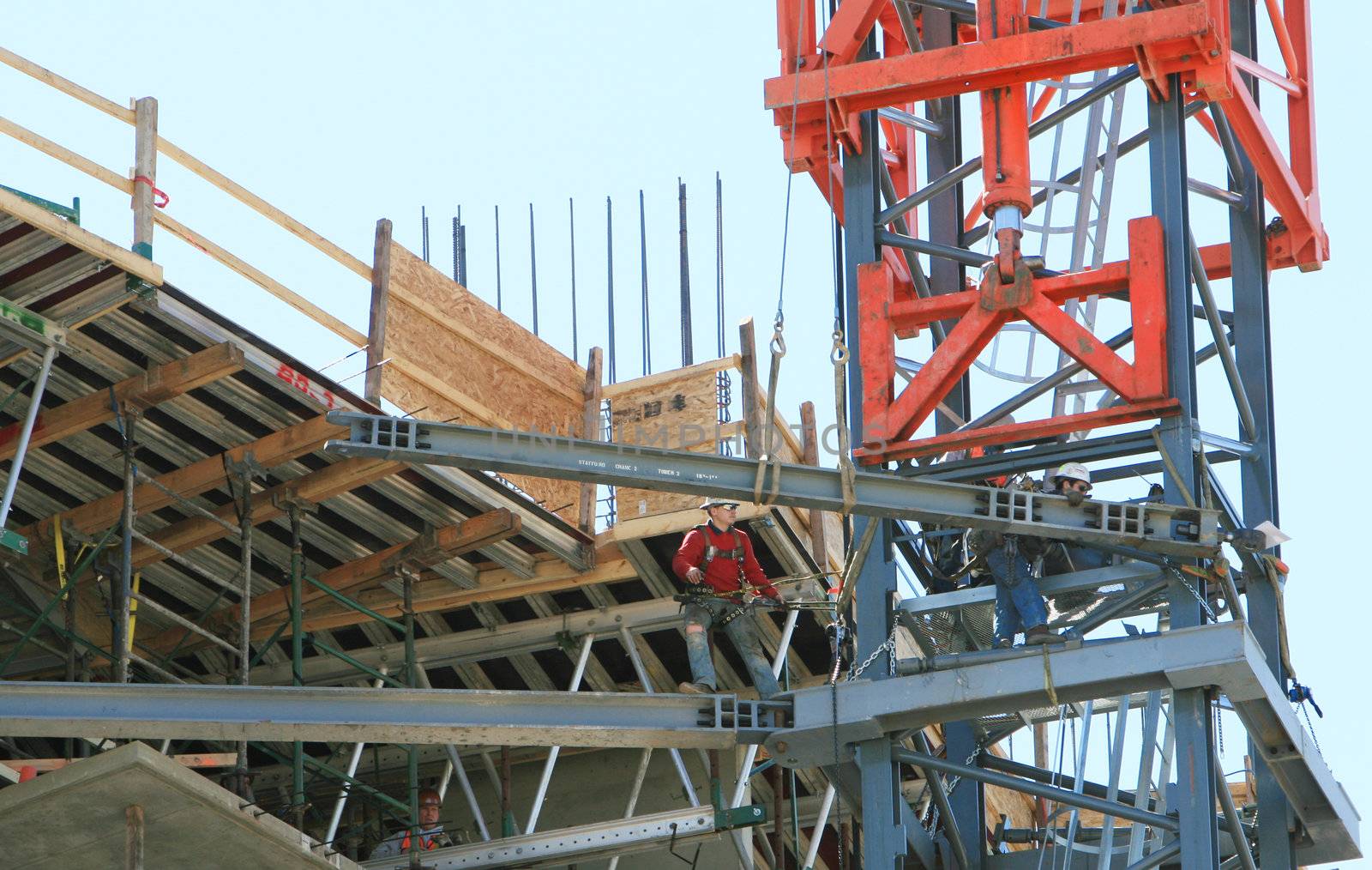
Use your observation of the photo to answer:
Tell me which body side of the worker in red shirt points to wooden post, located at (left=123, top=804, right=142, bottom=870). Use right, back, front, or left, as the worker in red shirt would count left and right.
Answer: right

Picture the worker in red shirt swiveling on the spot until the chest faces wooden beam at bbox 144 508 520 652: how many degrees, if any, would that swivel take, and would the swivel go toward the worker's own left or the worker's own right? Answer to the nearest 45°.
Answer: approximately 135° to the worker's own right

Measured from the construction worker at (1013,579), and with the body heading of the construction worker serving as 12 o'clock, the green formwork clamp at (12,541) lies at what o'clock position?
The green formwork clamp is roughly at 3 o'clock from the construction worker.

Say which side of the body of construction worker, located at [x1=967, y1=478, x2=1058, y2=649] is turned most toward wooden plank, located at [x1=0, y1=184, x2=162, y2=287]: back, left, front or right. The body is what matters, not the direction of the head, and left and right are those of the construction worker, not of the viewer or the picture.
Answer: right

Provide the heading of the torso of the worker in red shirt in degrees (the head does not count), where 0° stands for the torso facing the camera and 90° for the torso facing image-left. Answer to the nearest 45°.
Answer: approximately 0°

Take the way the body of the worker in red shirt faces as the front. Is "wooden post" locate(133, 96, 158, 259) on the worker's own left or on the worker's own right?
on the worker's own right

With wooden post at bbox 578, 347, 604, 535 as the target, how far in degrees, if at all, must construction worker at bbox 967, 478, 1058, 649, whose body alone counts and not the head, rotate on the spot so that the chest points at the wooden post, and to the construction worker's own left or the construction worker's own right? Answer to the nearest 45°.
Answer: approximately 135° to the construction worker's own right

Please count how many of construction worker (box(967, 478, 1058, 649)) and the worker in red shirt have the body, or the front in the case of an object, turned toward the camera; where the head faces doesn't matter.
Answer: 2

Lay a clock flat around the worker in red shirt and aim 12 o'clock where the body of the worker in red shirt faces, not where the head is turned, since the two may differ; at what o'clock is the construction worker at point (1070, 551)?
The construction worker is roughly at 10 o'clock from the worker in red shirt.
